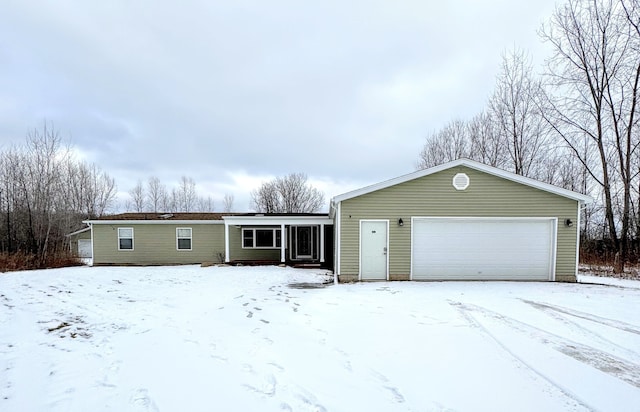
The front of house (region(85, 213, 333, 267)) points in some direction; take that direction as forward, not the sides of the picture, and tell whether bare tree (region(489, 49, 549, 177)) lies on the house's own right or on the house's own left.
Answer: on the house's own left

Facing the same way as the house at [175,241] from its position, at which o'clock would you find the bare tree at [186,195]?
The bare tree is roughly at 6 o'clock from the house.

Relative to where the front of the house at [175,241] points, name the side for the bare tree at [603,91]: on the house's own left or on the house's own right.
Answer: on the house's own left

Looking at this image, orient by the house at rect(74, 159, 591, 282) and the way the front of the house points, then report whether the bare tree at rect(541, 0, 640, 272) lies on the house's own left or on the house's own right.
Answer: on the house's own left

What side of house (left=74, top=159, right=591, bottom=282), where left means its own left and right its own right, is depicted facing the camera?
front
